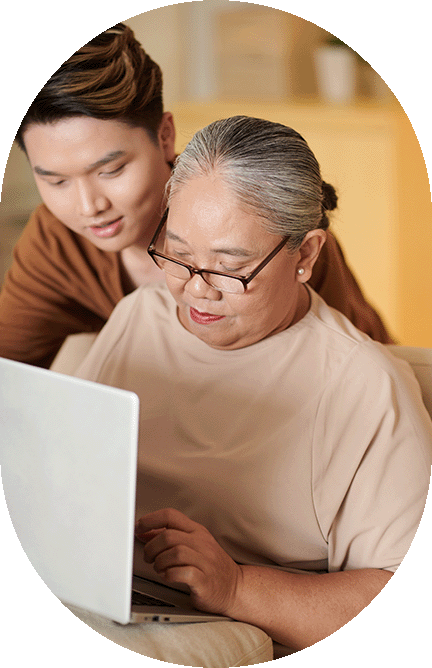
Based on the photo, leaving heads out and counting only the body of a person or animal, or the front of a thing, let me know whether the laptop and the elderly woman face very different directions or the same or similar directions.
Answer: very different directions

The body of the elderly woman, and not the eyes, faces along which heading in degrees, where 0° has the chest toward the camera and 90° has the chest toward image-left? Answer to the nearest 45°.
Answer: approximately 45°

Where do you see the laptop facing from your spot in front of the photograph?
facing away from the viewer and to the right of the viewer
